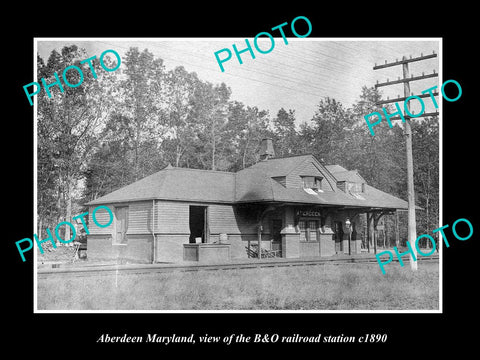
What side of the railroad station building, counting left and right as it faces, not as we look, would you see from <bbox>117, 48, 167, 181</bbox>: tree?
back

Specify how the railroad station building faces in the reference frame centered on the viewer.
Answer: facing the viewer and to the right of the viewer

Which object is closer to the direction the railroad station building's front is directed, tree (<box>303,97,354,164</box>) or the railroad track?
the railroad track

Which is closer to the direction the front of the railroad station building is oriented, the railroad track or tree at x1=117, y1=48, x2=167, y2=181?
the railroad track

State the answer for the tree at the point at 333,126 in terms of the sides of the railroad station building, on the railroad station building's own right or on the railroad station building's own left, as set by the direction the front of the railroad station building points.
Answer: on the railroad station building's own left

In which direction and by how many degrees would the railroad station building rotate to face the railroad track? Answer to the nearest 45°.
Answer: approximately 45° to its right

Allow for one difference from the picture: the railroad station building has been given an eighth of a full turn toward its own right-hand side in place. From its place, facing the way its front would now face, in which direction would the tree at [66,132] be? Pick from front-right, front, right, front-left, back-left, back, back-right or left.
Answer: right
